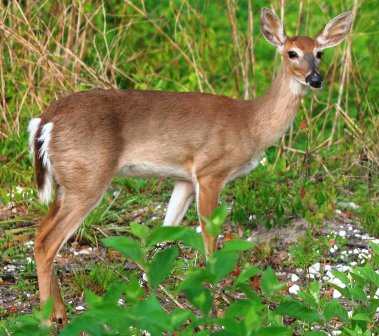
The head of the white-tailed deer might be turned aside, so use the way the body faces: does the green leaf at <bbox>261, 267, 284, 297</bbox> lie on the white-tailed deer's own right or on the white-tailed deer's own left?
on the white-tailed deer's own right

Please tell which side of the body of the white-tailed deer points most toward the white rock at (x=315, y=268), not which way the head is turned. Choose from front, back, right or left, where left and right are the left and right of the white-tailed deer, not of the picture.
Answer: front

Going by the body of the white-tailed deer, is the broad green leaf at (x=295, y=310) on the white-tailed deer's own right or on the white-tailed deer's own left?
on the white-tailed deer's own right

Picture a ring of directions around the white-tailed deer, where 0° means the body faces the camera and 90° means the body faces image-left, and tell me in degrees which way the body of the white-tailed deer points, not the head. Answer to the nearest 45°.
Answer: approximately 270°

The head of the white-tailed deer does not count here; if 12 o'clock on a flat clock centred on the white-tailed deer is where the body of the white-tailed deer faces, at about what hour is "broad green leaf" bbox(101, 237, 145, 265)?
The broad green leaf is roughly at 3 o'clock from the white-tailed deer.

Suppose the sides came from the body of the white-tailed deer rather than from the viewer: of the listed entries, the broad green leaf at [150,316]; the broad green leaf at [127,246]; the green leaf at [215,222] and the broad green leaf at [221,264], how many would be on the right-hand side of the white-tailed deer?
4

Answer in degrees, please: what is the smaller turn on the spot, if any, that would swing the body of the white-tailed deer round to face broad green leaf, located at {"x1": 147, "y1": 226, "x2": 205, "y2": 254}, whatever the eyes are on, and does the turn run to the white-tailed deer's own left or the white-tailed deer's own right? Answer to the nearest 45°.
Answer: approximately 90° to the white-tailed deer's own right

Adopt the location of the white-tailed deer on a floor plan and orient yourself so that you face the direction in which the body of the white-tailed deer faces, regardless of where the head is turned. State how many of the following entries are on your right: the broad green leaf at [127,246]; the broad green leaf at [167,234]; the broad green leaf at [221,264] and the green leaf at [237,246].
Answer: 4

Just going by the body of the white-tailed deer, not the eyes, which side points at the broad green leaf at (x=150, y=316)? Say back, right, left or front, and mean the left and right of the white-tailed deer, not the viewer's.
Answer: right

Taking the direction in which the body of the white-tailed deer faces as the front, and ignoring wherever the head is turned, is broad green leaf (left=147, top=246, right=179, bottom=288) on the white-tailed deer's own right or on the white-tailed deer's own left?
on the white-tailed deer's own right

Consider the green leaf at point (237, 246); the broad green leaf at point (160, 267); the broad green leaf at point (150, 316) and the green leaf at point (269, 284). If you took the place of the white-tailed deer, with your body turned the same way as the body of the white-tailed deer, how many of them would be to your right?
4

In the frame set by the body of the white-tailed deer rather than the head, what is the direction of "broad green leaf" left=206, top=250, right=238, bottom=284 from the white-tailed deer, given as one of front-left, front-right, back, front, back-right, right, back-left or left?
right
